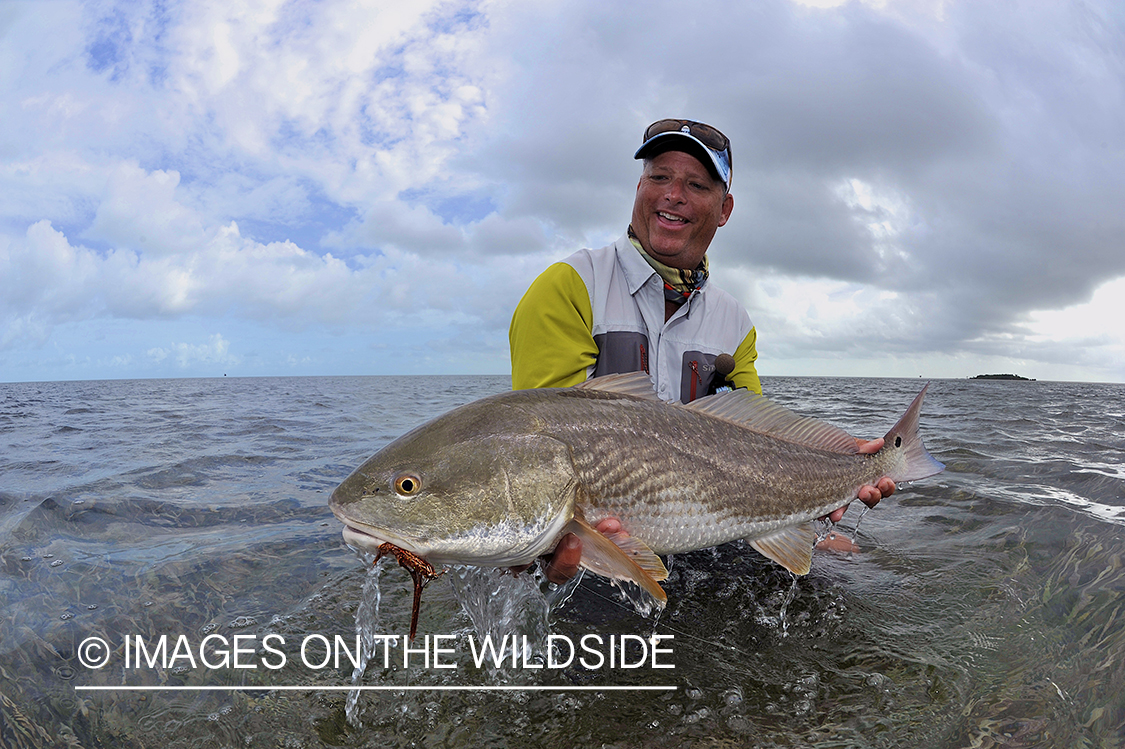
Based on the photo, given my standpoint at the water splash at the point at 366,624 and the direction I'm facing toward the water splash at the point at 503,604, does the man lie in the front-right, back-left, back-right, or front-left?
front-left

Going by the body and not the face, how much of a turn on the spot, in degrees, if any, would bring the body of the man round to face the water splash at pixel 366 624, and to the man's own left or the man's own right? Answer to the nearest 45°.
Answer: approximately 45° to the man's own right

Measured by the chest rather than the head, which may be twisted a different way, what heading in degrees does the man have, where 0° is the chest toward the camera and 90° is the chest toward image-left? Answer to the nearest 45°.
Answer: approximately 0°

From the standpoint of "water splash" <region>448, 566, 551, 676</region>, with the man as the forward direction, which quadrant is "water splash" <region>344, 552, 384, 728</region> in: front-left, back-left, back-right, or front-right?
back-left

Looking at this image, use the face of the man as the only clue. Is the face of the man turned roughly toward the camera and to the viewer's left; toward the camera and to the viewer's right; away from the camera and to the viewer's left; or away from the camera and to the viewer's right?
toward the camera and to the viewer's left
